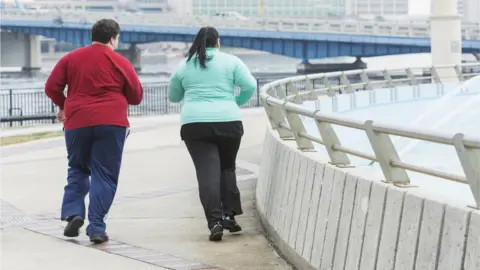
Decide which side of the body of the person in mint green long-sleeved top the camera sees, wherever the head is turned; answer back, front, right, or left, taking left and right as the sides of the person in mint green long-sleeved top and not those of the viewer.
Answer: back

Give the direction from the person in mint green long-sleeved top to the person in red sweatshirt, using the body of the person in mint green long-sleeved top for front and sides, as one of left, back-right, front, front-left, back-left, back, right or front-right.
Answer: left
